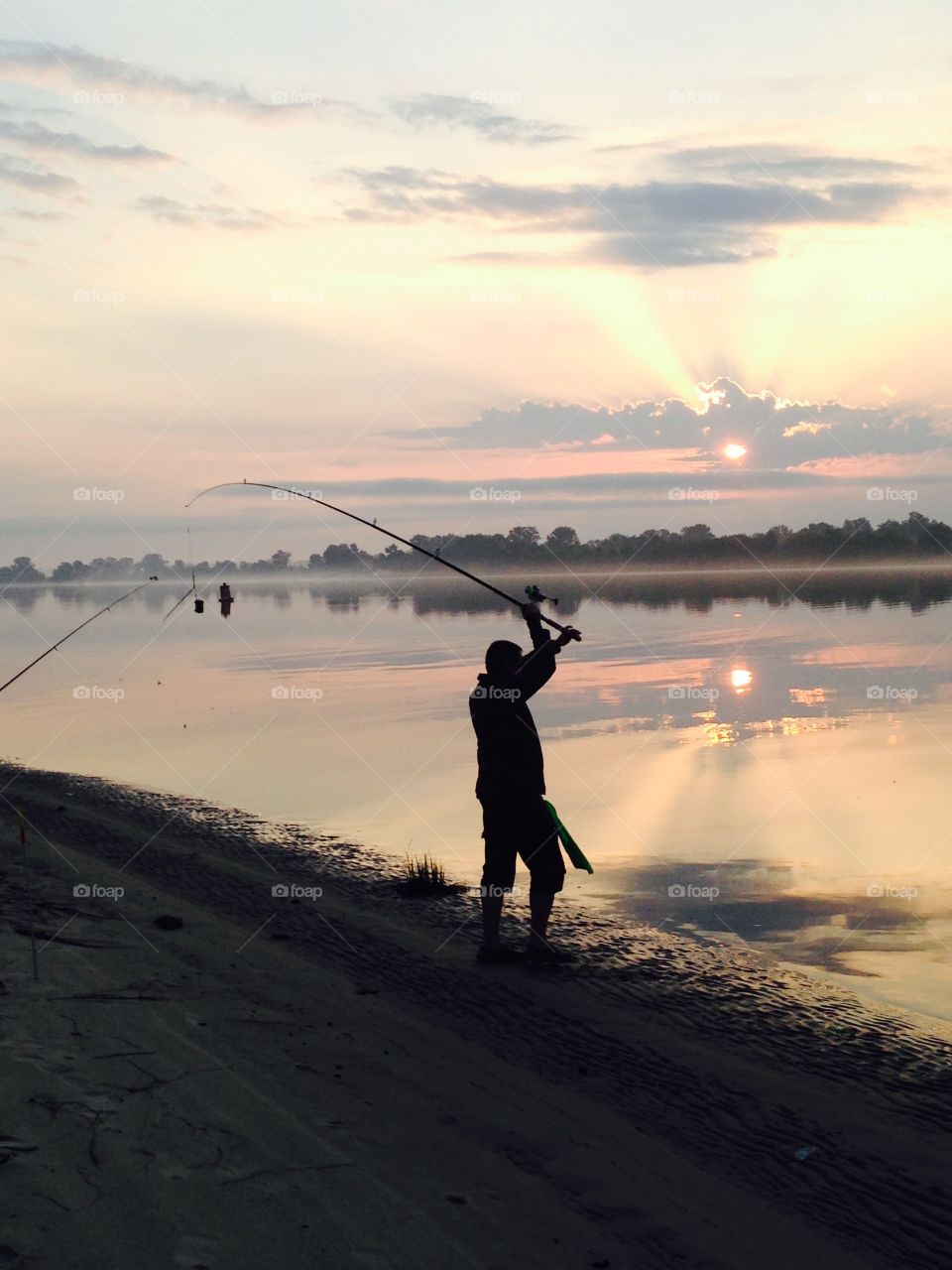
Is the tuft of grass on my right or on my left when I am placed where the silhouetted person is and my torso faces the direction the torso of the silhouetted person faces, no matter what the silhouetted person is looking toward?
on my left
